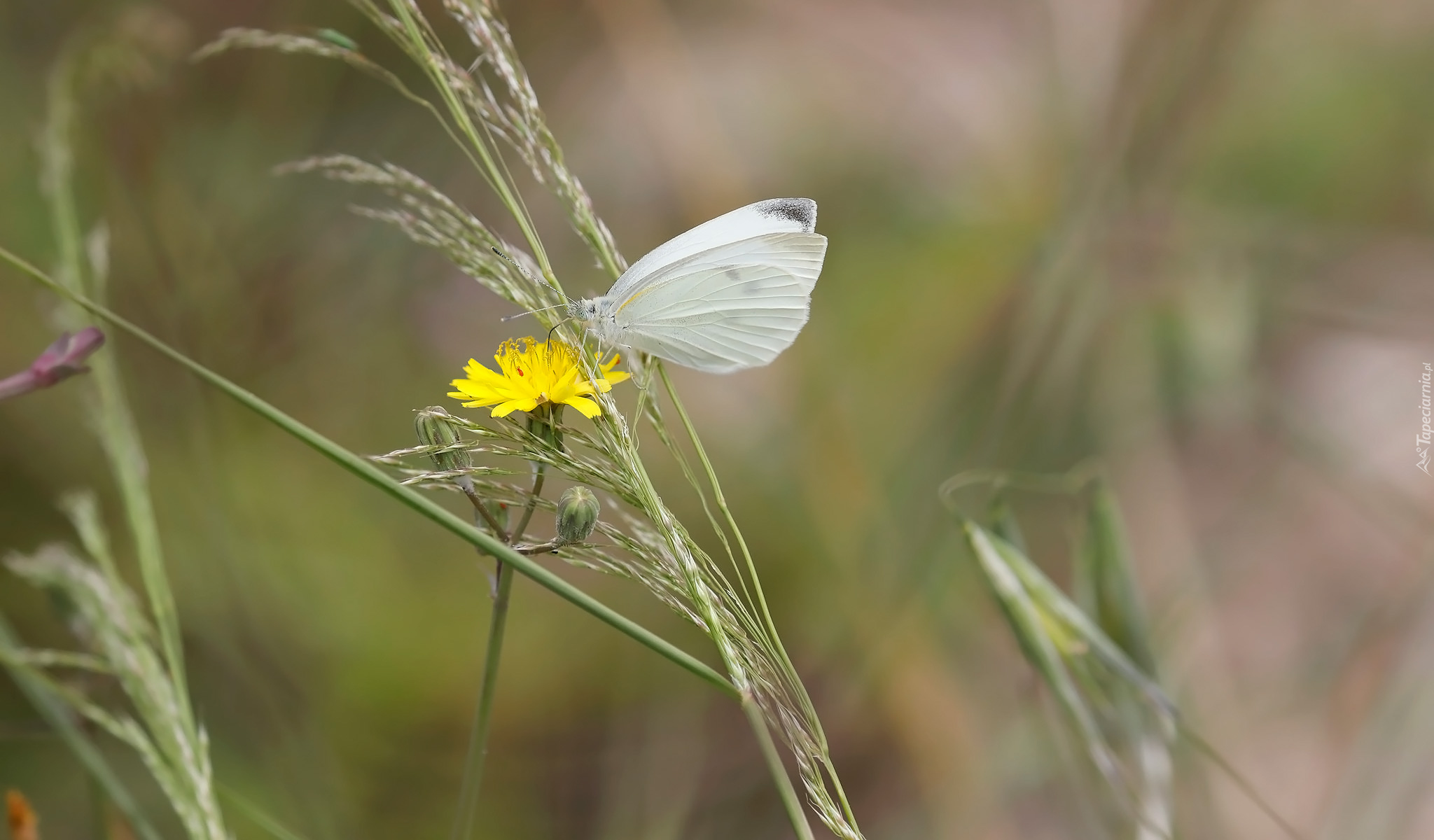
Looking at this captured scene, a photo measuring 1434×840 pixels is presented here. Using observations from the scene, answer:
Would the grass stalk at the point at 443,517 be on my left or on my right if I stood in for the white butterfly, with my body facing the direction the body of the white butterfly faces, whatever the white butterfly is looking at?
on my left

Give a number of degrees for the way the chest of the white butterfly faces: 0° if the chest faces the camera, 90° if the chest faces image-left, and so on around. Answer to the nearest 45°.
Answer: approximately 90°

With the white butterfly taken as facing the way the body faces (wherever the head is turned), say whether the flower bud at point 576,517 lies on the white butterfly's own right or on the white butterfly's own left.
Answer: on the white butterfly's own left
